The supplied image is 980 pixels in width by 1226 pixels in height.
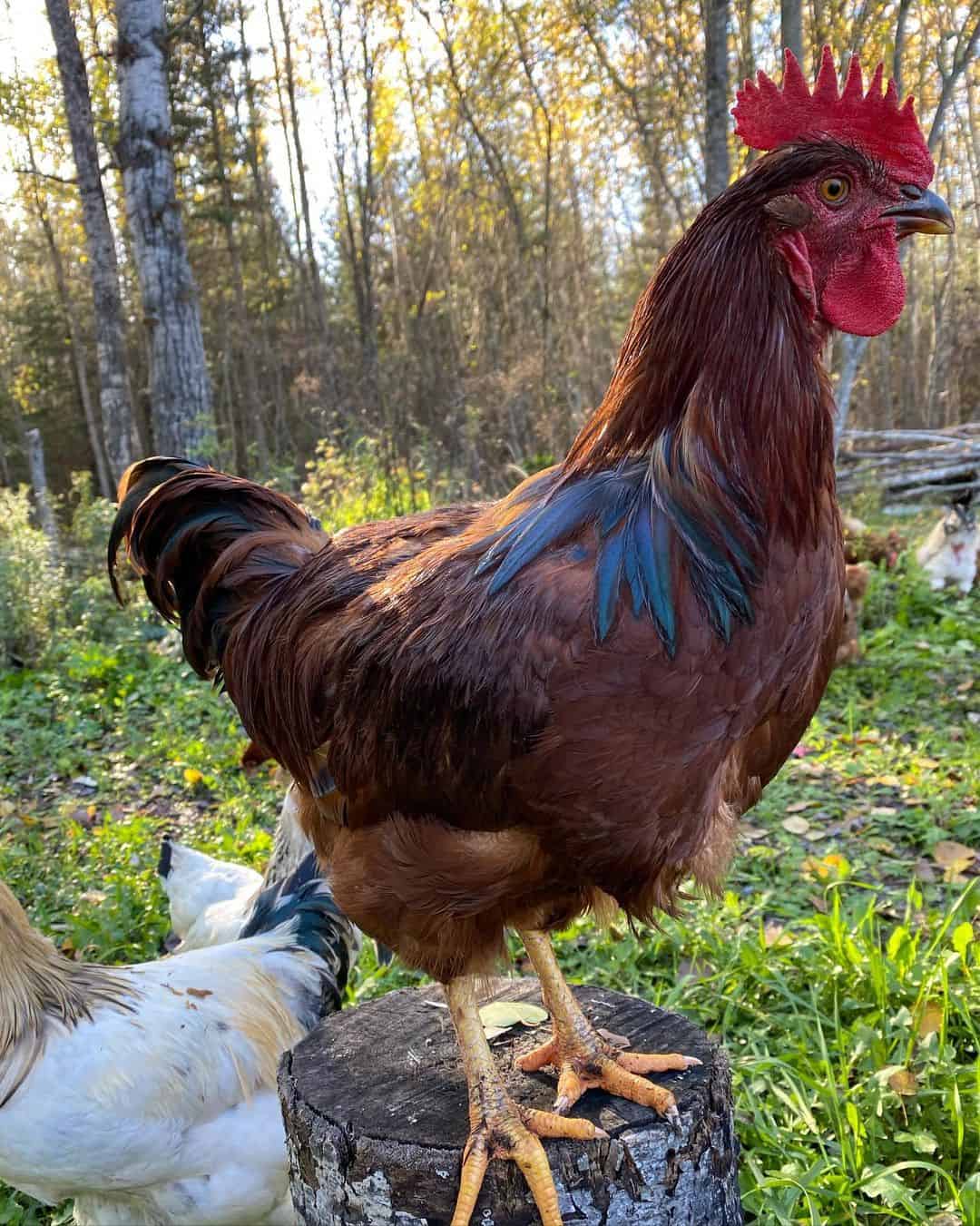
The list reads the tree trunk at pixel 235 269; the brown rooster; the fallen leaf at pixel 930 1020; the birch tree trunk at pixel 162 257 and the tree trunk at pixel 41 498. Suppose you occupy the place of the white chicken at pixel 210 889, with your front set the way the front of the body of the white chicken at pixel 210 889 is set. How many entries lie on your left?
3

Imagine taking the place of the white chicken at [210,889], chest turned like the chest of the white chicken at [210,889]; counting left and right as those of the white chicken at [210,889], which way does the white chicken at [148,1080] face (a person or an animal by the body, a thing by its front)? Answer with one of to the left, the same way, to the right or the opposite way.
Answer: the opposite way

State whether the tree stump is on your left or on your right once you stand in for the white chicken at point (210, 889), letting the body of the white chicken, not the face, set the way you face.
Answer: on your right

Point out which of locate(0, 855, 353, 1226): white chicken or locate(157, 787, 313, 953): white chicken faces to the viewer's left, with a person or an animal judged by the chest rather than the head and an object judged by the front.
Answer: locate(0, 855, 353, 1226): white chicken

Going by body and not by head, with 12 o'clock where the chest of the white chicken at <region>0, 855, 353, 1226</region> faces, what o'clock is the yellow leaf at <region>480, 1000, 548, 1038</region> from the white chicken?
The yellow leaf is roughly at 7 o'clock from the white chicken.

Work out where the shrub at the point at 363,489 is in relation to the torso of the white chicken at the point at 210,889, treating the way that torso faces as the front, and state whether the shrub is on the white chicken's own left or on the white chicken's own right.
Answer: on the white chicken's own left

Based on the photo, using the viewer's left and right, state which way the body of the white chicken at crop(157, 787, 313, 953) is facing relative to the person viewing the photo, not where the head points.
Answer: facing to the right of the viewer

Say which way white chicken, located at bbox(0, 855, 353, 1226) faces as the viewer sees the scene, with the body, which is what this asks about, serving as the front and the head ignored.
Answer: to the viewer's left
